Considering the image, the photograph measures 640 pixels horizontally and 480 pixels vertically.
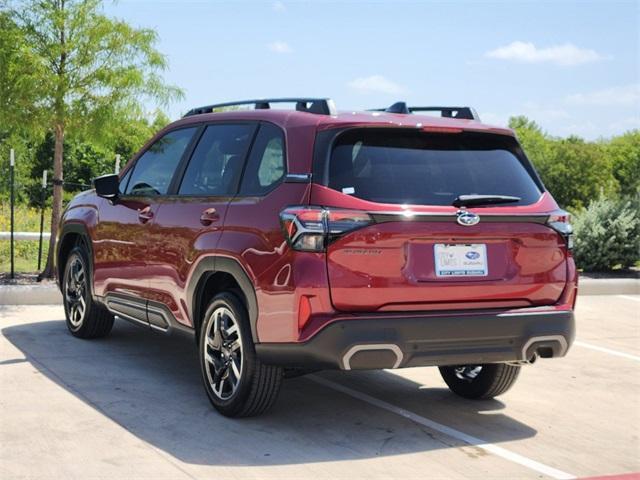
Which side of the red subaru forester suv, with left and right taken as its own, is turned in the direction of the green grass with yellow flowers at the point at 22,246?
front

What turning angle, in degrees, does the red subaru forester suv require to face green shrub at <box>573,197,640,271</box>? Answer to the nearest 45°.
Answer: approximately 90° to its right

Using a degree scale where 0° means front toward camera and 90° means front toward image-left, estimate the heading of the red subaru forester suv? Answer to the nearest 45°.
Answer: approximately 135°

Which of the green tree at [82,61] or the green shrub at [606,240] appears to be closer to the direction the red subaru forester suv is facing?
the green tree

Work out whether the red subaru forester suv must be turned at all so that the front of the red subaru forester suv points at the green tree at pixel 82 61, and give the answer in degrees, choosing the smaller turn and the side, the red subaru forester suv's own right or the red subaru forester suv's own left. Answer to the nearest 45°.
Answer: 0° — it already faces it
